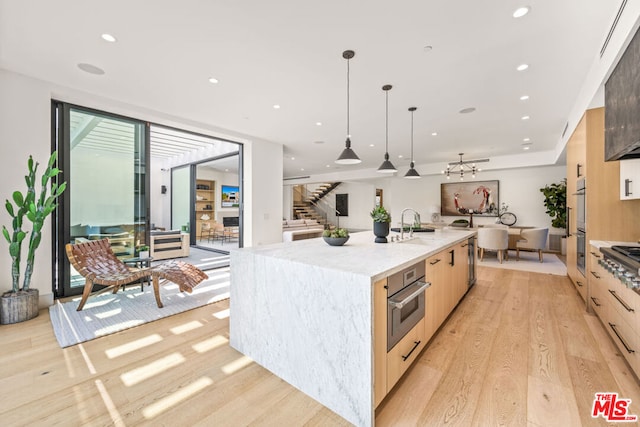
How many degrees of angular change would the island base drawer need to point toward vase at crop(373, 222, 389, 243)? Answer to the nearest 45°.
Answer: approximately 90° to its left

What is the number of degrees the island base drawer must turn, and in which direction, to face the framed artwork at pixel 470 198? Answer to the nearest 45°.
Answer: approximately 90° to its left

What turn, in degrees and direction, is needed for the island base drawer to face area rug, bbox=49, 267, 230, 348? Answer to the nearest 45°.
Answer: approximately 180°

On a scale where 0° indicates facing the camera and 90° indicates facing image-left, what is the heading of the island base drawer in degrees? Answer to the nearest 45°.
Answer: approximately 270°

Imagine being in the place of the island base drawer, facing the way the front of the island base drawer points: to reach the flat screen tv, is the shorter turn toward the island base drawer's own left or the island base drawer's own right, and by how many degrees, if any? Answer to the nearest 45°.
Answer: approximately 135° to the island base drawer's own left

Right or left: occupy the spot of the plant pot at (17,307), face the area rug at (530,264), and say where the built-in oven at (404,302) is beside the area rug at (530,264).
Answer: right

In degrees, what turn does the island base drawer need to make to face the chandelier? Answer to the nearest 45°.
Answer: approximately 90° to its left

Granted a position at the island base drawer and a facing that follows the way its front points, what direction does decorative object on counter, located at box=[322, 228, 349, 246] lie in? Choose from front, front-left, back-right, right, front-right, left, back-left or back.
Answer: back-left

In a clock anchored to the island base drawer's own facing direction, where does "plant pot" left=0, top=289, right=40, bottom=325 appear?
The plant pot is roughly at 6 o'clock from the island base drawer.

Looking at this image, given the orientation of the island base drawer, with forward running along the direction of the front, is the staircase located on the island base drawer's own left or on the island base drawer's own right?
on the island base drawer's own left

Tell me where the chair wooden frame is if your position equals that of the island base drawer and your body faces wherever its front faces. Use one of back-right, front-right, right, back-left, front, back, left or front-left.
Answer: back

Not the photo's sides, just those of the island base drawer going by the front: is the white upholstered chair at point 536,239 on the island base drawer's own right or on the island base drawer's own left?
on the island base drawer's own left
